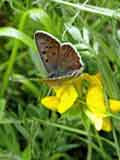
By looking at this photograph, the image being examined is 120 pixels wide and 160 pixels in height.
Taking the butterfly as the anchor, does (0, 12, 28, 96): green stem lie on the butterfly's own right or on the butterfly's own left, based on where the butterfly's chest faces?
on the butterfly's own right

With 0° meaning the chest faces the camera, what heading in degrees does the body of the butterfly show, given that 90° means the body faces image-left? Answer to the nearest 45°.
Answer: approximately 90°
